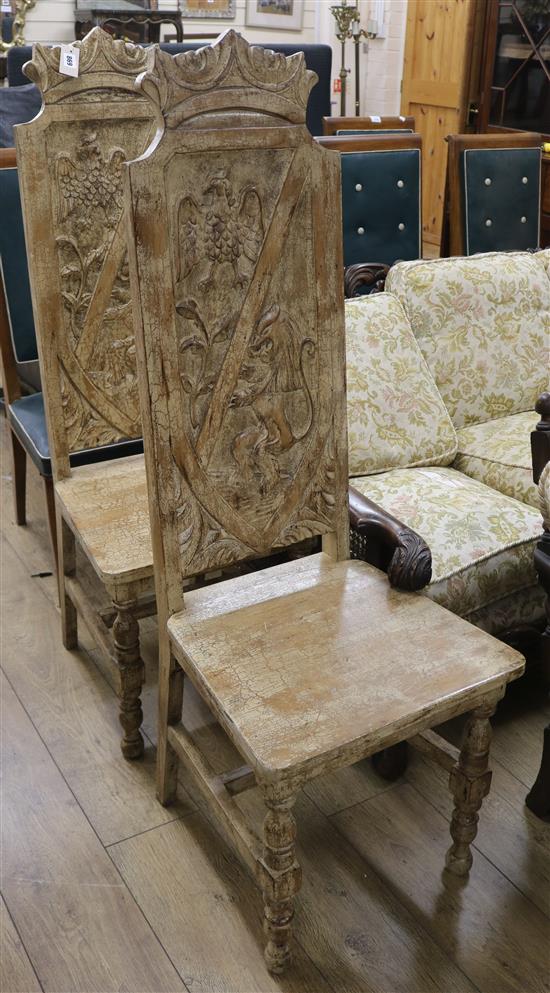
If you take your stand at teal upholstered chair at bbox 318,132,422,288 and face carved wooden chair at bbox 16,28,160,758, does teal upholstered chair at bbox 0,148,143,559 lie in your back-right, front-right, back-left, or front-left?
front-right

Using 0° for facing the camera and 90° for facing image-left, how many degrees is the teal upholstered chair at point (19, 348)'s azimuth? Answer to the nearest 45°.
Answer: approximately 315°

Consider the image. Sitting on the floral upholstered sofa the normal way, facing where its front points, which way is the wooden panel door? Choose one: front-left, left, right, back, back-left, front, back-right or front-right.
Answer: back-left

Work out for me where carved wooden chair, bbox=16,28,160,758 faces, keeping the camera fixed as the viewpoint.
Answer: facing the viewer and to the right of the viewer

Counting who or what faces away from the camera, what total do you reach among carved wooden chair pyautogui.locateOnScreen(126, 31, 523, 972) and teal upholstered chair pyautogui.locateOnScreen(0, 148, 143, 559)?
0

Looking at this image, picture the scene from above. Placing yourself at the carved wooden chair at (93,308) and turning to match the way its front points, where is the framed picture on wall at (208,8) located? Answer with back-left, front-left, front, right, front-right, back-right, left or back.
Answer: back-left

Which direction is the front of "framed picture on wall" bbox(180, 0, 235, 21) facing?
toward the camera

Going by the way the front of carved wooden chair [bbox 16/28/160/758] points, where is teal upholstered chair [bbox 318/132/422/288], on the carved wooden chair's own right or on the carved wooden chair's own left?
on the carved wooden chair's own left
